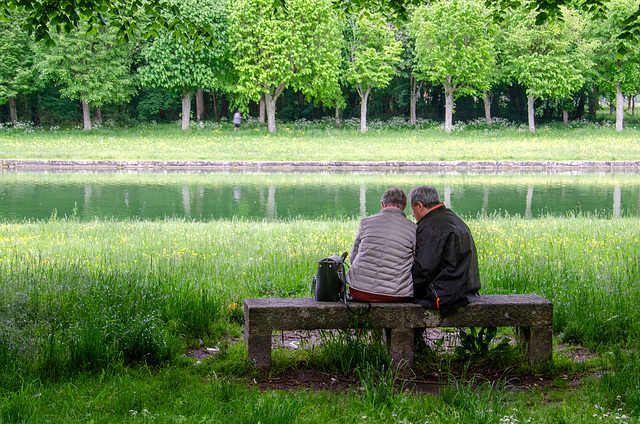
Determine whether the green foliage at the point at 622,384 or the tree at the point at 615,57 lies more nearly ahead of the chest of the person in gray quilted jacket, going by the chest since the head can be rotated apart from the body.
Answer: the tree

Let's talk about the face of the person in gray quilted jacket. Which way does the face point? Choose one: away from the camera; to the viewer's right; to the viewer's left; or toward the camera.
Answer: away from the camera

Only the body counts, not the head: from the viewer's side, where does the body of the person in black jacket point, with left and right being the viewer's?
facing away from the viewer and to the left of the viewer

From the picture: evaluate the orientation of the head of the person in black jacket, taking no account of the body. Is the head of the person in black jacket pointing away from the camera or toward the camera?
away from the camera

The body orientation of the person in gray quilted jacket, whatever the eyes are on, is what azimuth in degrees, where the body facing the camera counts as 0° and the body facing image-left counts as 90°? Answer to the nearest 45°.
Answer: approximately 180°

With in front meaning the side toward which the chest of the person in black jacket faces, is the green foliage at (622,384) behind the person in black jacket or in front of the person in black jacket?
behind

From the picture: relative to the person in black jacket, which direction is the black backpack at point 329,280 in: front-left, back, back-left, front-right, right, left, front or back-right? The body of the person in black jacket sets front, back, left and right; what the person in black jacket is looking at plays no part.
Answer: front-left

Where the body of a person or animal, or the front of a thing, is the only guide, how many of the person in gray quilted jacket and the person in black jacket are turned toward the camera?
0

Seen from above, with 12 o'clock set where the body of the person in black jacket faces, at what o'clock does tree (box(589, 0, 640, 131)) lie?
The tree is roughly at 2 o'clock from the person in black jacket.
